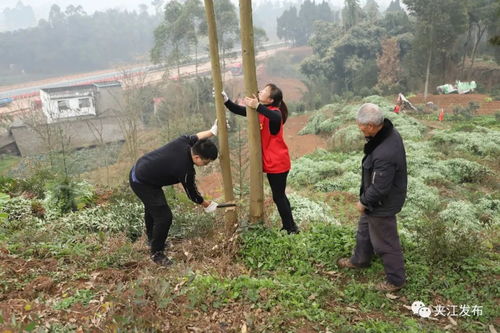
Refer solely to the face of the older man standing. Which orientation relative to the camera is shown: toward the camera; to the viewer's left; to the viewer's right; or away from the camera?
to the viewer's left

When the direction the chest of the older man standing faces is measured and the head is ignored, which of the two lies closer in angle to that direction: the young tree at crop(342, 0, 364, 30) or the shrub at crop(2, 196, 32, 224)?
the shrub

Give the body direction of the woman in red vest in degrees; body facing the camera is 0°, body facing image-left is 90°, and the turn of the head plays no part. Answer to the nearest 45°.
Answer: approximately 90°

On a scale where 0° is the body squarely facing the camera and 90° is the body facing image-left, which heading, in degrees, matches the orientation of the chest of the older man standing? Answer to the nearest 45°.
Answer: approximately 90°

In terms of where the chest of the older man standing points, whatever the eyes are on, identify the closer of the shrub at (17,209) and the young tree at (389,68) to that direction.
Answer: the shrub

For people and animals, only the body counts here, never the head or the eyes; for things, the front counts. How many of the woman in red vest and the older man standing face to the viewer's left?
2

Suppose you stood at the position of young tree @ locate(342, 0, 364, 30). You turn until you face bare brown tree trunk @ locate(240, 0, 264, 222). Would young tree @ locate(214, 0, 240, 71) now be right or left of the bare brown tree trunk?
right

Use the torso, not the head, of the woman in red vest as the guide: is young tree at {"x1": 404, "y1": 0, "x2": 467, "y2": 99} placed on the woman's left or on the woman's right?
on the woman's right

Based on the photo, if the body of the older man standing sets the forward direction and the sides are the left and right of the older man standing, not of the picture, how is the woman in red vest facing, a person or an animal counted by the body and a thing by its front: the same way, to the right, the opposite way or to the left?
the same way

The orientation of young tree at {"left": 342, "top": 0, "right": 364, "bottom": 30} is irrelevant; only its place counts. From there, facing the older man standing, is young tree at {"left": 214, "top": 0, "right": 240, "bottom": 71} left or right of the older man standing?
right

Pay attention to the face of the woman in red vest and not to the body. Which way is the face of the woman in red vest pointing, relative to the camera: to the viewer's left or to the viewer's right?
to the viewer's left
